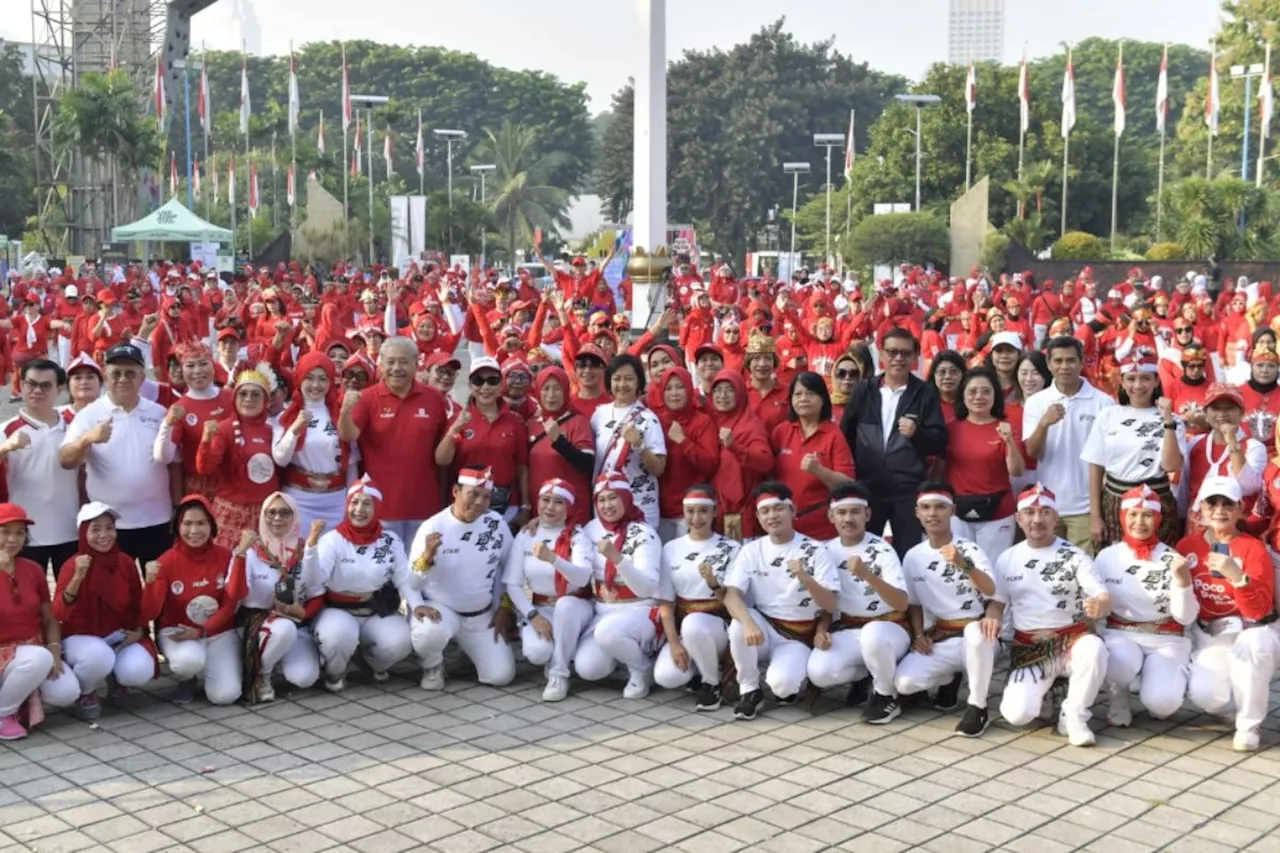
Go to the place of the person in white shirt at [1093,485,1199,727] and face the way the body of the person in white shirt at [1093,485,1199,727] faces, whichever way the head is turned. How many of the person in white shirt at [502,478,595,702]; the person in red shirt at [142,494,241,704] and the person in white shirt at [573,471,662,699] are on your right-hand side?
3

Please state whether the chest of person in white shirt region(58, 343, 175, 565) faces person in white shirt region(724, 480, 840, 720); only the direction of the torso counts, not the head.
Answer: no

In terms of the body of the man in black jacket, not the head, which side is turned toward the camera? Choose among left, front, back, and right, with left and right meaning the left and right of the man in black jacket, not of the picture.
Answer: front

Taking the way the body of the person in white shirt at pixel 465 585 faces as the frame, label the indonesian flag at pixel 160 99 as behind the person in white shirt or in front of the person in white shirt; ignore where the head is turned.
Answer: behind

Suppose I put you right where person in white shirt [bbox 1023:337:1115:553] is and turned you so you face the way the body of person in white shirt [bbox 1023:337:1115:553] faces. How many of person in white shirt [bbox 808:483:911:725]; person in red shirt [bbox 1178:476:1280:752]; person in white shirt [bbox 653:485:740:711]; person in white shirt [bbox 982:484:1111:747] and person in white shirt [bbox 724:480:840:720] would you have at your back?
0

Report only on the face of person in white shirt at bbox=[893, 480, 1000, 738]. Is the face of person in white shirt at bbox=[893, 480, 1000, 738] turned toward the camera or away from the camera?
toward the camera

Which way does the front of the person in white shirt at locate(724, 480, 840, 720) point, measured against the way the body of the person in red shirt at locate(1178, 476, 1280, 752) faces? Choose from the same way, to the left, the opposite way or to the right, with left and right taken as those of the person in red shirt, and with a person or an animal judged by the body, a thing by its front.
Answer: the same way

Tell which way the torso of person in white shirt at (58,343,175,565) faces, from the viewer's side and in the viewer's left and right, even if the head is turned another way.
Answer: facing the viewer

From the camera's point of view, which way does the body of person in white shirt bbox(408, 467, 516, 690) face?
toward the camera

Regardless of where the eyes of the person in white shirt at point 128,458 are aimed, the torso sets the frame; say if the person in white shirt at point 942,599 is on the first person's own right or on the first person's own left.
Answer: on the first person's own left

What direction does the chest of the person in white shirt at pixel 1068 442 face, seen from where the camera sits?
toward the camera

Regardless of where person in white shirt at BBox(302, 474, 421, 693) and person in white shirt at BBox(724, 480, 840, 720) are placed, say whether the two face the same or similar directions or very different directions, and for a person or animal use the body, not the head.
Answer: same or similar directions

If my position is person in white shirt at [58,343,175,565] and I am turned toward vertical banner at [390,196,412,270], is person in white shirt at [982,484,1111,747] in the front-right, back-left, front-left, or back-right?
back-right

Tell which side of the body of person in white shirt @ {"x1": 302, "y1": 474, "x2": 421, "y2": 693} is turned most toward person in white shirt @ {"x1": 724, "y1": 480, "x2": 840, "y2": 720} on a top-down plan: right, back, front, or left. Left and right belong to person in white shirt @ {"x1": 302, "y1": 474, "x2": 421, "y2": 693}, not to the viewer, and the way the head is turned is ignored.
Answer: left

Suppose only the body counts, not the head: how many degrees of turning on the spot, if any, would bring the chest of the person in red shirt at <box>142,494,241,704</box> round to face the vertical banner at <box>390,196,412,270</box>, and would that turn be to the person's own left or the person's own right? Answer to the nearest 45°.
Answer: approximately 180°

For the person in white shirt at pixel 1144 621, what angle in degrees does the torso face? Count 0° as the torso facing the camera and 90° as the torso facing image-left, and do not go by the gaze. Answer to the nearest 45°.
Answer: approximately 0°

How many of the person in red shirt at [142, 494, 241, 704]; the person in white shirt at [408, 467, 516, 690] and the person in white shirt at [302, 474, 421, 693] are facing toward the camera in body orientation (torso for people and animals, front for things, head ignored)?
3

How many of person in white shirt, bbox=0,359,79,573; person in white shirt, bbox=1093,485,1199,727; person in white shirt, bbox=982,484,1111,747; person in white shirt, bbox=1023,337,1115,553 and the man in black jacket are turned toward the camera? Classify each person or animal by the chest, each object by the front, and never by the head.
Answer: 5
